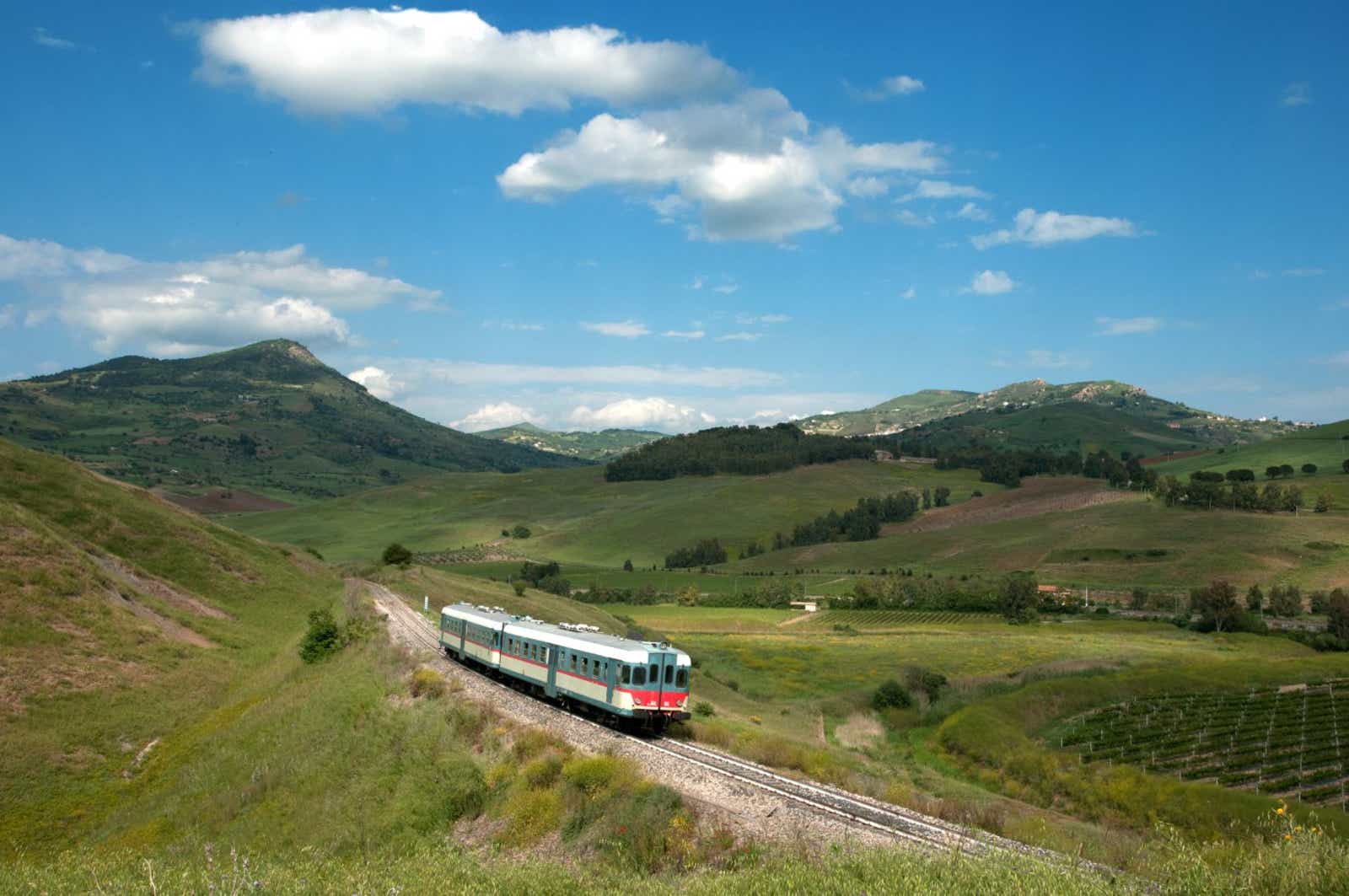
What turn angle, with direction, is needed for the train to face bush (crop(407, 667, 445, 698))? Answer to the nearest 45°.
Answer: approximately 180°

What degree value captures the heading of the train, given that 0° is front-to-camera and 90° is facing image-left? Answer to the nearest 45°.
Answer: approximately 315°

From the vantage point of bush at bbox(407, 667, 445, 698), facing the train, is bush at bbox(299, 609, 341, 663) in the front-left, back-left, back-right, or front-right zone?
back-left

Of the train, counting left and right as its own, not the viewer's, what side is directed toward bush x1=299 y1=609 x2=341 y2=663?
back
